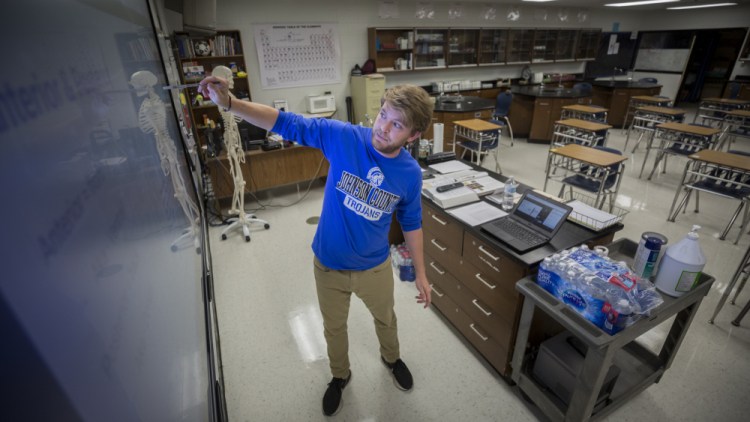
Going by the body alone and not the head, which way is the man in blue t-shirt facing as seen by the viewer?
toward the camera

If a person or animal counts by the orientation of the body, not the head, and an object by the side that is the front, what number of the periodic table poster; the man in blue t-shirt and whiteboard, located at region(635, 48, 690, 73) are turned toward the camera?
3

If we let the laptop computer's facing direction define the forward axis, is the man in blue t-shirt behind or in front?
in front

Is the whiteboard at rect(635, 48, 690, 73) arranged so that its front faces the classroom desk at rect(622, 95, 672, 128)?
yes

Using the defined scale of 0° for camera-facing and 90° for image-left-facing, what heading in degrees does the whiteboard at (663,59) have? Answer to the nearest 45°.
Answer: approximately 0°

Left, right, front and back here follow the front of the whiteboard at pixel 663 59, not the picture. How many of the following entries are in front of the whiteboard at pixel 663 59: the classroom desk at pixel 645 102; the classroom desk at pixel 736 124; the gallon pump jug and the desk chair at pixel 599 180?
4

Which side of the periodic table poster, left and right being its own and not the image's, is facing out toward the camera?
front

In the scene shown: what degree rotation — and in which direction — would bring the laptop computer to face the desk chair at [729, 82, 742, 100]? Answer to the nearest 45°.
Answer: approximately 180°

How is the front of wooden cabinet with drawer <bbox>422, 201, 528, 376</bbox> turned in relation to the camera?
facing the viewer and to the left of the viewer

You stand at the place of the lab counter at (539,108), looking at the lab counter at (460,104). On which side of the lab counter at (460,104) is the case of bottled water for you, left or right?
left

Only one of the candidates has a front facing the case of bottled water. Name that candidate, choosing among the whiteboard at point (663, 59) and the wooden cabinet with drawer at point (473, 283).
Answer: the whiteboard

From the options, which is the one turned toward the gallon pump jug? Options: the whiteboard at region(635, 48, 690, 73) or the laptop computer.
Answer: the whiteboard
